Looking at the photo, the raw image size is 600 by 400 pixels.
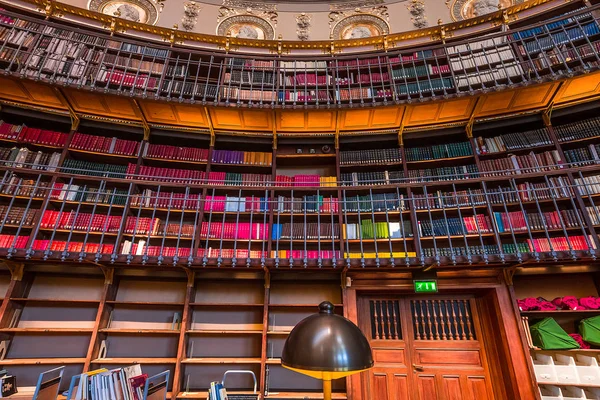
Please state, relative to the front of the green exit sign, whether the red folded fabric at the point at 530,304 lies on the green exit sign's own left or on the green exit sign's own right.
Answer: on the green exit sign's own left

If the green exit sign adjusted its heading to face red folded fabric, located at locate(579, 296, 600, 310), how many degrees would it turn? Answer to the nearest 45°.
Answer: approximately 90° to its left

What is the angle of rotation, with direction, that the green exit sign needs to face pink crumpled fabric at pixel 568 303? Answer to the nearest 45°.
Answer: approximately 90° to its left

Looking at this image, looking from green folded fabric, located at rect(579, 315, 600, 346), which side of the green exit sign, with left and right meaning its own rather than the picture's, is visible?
left

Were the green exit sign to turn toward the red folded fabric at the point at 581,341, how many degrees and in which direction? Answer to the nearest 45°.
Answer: approximately 90° to its left

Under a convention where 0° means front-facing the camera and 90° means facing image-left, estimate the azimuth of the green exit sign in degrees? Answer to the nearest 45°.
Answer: approximately 0°
